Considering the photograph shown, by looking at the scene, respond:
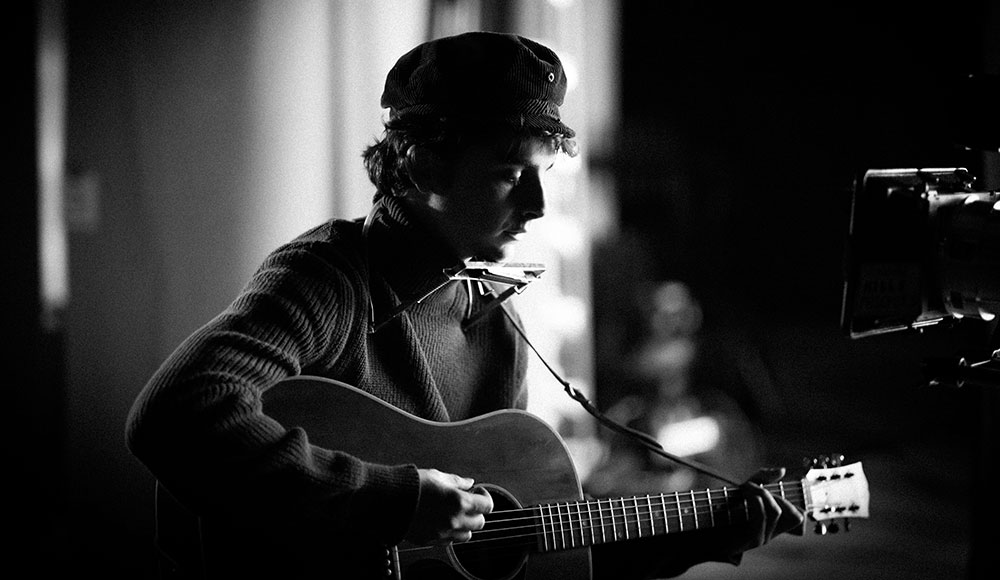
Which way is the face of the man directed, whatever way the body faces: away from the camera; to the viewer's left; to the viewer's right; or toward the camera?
to the viewer's right

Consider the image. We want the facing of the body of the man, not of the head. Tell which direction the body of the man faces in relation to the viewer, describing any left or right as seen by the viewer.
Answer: facing the viewer and to the right of the viewer

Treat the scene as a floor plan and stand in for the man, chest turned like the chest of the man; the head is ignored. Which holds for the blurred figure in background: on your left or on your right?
on your left
